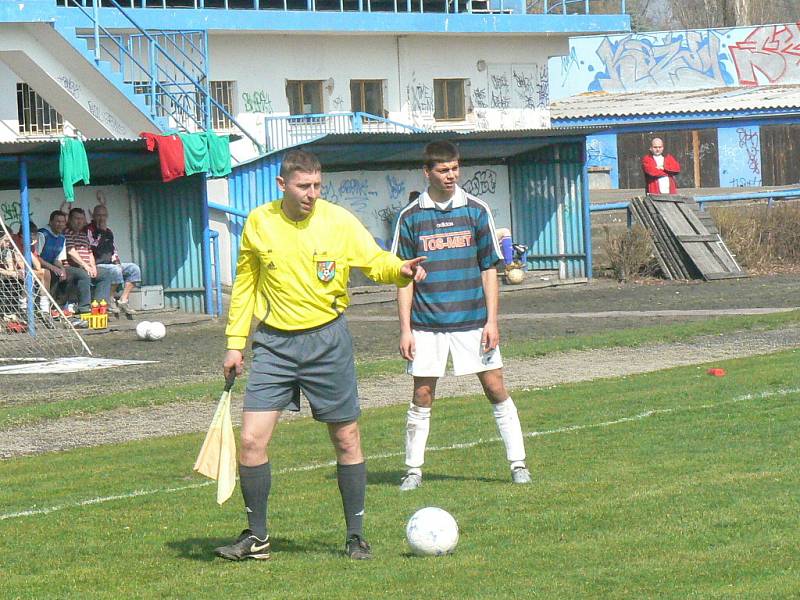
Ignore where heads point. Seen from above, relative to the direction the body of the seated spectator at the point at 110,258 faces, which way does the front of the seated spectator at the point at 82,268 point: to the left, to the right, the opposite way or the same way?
the same way

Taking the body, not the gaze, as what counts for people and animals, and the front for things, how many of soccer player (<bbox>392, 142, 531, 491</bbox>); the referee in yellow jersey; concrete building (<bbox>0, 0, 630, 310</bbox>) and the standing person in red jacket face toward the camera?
4

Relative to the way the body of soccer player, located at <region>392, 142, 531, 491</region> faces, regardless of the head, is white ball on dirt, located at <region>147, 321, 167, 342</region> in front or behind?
behind

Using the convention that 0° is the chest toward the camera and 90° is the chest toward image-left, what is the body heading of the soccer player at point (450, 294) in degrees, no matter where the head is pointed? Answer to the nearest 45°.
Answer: approximately 0°

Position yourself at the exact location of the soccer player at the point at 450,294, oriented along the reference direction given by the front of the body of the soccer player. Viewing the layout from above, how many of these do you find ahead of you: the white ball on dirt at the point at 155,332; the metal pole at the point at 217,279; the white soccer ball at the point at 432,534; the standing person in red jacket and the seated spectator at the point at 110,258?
1

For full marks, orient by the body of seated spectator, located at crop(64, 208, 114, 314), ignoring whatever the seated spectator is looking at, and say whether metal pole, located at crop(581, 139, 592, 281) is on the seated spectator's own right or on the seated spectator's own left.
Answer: on the seated spectator's own left

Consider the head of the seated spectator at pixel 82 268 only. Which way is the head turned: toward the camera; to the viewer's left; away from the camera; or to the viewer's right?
toward the camera

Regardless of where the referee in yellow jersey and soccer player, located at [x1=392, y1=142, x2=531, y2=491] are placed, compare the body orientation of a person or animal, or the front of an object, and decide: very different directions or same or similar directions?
same or similar directions

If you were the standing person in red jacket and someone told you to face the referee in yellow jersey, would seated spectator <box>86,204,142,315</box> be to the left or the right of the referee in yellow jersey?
right

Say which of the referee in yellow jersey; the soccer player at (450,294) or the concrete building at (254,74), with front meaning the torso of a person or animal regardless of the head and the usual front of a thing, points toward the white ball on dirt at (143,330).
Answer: the concrete building

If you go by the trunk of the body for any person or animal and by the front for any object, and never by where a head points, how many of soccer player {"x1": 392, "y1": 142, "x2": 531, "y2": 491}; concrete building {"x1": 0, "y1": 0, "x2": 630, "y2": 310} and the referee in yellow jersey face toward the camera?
3

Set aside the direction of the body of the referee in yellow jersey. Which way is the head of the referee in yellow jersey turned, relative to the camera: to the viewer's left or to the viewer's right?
to the viewer's right

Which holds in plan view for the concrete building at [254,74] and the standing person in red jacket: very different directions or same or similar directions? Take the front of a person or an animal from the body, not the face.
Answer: same or similar directions

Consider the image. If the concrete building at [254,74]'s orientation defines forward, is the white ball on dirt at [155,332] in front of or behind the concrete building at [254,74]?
in front

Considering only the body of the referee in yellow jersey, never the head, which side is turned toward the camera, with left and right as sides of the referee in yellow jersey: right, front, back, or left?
front

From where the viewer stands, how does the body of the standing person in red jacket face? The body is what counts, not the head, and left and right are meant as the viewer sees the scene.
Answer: facing the viewer

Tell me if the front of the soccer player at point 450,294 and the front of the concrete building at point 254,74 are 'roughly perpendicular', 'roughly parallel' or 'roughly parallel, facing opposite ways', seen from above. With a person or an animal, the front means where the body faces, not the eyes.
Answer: roughly parallel

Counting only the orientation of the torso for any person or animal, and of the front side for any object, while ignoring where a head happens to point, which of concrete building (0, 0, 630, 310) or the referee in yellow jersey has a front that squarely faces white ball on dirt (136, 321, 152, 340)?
the concrete building

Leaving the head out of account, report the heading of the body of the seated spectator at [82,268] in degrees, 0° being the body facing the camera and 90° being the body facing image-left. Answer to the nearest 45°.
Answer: approximately 315°
